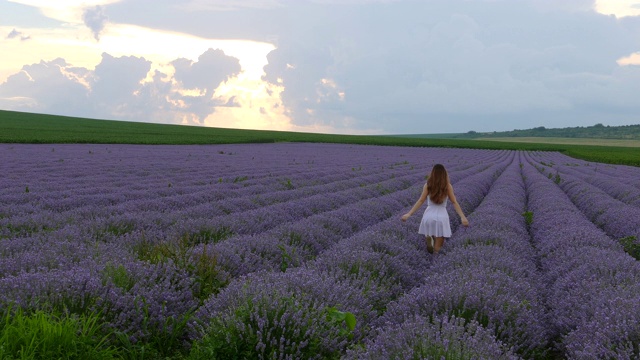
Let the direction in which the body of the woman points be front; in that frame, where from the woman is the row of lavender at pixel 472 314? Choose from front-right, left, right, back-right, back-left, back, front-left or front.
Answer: back

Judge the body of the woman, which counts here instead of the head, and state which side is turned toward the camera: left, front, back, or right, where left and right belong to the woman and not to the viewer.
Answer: back

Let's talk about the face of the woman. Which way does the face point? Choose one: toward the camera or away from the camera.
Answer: away from the camera

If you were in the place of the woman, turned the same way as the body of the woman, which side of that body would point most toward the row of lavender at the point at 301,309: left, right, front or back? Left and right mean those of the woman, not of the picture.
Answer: back

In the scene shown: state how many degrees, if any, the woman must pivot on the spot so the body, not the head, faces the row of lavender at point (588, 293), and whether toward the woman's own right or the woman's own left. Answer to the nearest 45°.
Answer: approximately 135° to the woman's own right
